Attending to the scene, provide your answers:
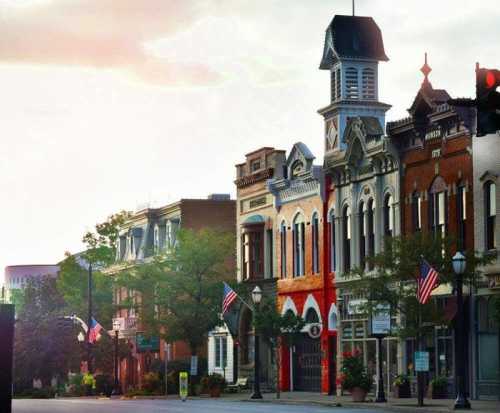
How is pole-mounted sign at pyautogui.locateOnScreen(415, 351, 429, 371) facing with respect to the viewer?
toward the camera

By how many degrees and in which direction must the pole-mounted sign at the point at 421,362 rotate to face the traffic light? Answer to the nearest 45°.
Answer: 0° — it already faces it
